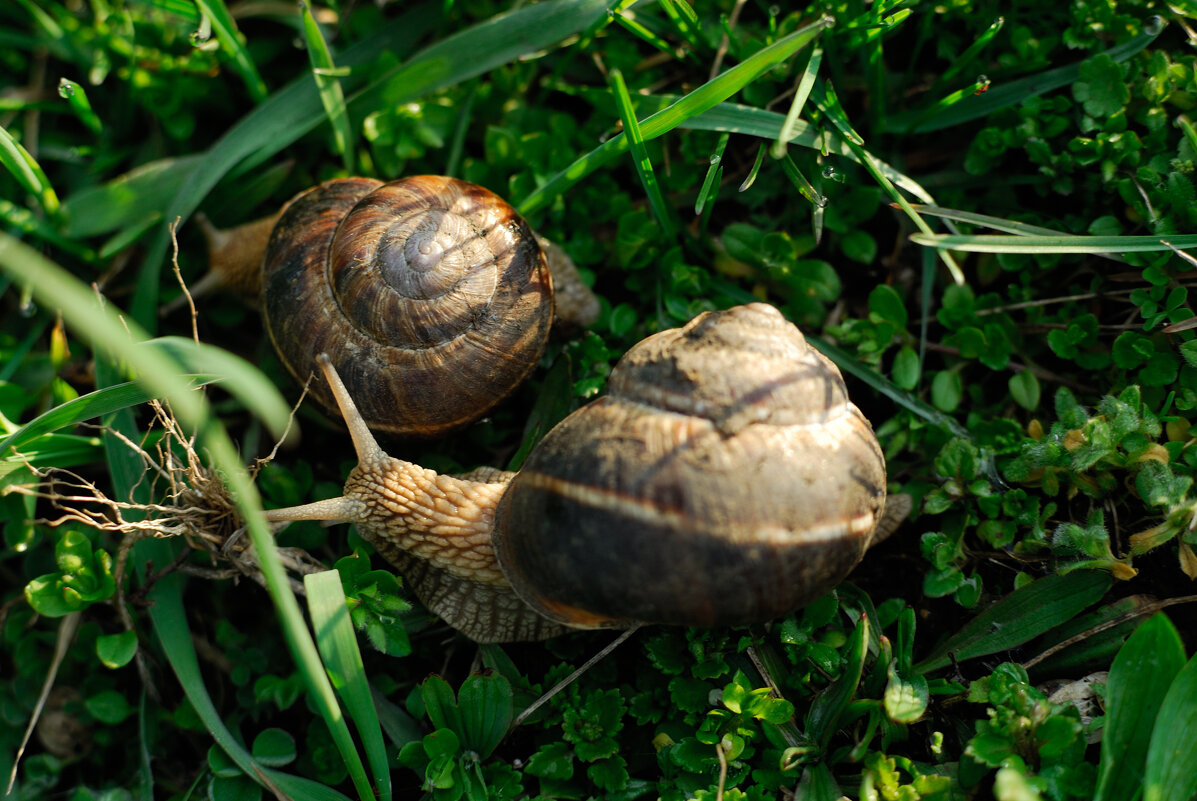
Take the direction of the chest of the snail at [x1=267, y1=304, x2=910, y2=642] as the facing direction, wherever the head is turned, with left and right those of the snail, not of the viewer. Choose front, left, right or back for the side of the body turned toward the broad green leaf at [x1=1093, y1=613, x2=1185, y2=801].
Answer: back

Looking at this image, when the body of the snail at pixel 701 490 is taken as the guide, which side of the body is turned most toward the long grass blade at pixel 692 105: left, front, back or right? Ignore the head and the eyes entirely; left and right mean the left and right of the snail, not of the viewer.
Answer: right

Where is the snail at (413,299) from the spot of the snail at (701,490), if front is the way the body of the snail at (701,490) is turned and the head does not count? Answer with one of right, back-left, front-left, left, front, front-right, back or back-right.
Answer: front-right

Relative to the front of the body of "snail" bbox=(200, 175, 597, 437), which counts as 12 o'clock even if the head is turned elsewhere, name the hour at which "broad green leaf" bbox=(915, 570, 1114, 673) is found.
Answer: The broad green leaf is roughly at 7 o'clock from the snail.

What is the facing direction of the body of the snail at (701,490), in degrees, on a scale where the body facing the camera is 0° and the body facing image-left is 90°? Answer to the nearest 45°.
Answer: approximately 90°

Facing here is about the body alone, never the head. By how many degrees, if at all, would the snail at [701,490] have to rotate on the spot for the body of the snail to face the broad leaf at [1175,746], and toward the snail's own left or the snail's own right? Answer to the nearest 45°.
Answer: approximately 180°

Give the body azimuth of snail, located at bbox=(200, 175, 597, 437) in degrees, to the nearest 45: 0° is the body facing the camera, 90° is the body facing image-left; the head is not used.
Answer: approximately 90°

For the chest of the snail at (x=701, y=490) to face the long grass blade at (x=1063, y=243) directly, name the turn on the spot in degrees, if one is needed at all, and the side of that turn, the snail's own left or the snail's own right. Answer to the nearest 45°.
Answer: approximately 135° to the snail's own right

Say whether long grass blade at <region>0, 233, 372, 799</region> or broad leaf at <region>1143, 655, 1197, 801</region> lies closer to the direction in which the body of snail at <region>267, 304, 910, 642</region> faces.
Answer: the long grass blade
